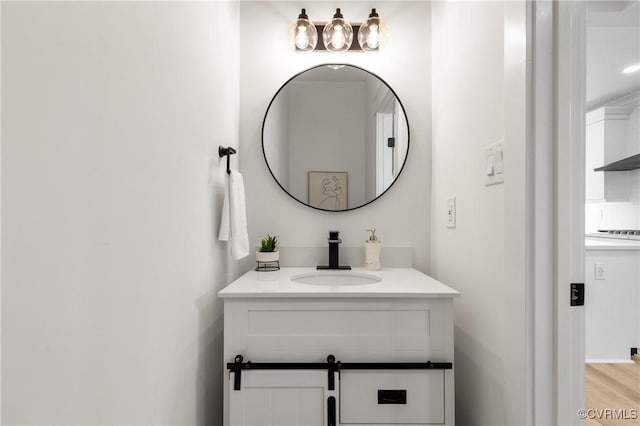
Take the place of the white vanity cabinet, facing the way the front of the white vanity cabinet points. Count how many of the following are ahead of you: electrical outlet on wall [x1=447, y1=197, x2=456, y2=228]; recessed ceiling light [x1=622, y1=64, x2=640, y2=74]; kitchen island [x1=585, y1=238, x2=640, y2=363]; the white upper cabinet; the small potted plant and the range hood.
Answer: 0

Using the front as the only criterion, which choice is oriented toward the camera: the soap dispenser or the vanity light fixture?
the vanity light fixture

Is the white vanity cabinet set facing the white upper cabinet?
no

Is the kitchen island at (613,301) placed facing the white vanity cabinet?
no

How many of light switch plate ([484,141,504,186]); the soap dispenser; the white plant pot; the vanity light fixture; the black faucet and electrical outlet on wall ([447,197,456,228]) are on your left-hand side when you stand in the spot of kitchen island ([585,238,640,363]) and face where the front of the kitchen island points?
0

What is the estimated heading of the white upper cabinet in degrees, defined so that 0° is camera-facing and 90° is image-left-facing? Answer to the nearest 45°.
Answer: approximately 0°

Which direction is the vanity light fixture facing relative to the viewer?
toward the camera

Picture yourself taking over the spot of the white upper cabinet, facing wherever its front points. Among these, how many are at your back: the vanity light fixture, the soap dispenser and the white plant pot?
0
